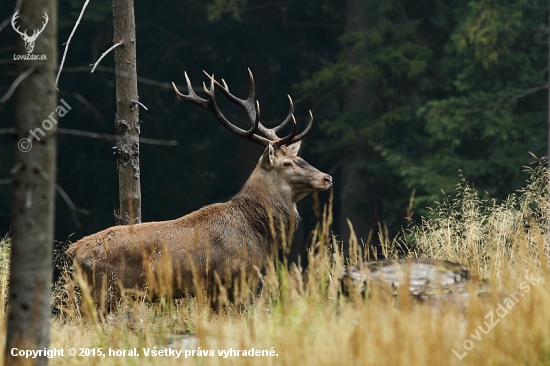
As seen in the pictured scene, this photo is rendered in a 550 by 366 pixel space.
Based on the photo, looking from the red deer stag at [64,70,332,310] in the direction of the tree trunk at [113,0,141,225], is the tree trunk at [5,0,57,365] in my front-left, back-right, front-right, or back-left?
back-left

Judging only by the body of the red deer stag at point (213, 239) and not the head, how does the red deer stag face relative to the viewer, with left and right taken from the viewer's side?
facing to the right of the viewer

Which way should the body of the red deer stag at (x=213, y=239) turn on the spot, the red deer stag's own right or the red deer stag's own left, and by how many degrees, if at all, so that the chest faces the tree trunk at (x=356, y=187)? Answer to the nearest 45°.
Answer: approximately 90° to the red deer stag's own left

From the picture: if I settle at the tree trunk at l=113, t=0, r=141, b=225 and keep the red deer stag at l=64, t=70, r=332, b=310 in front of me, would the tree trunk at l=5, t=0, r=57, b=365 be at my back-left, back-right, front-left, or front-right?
front-right

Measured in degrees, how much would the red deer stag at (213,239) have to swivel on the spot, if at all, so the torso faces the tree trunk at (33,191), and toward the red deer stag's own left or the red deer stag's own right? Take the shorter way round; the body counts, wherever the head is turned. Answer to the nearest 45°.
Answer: approximately 90° to the red deer stag's own right
